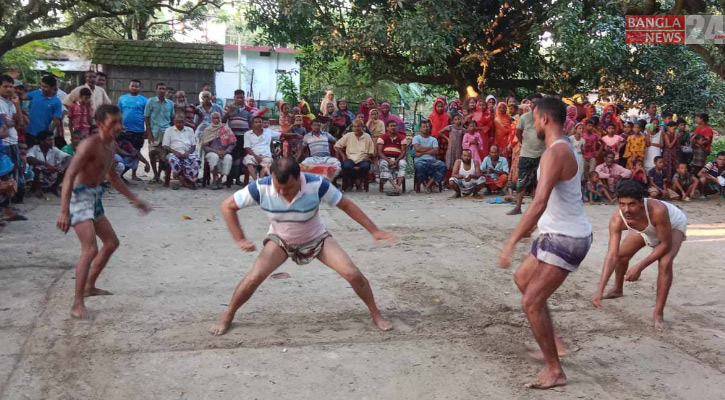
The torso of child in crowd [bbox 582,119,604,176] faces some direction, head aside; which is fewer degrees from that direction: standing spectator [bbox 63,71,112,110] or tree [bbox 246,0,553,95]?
the standing spectator

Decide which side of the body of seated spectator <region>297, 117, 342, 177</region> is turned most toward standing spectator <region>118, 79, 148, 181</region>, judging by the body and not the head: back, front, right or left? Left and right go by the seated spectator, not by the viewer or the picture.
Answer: right

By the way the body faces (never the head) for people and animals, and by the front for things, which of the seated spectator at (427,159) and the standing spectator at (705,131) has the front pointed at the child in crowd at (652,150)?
the standing spectator

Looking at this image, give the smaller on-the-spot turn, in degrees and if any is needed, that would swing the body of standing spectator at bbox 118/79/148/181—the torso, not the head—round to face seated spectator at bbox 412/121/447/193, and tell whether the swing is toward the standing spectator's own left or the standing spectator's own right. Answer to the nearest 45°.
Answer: approximately 90° to the standing spectator's own left

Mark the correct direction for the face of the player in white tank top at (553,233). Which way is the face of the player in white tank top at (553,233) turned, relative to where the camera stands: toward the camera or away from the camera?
away from the camera

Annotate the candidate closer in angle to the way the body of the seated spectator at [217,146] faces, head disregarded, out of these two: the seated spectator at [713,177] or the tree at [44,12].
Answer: the seated spectator

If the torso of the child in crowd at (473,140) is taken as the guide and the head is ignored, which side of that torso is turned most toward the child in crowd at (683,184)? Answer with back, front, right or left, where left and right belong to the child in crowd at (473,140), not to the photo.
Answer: left

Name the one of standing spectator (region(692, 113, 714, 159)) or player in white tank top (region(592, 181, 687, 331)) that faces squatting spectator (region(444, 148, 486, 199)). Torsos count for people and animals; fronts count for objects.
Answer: the standing spectator
